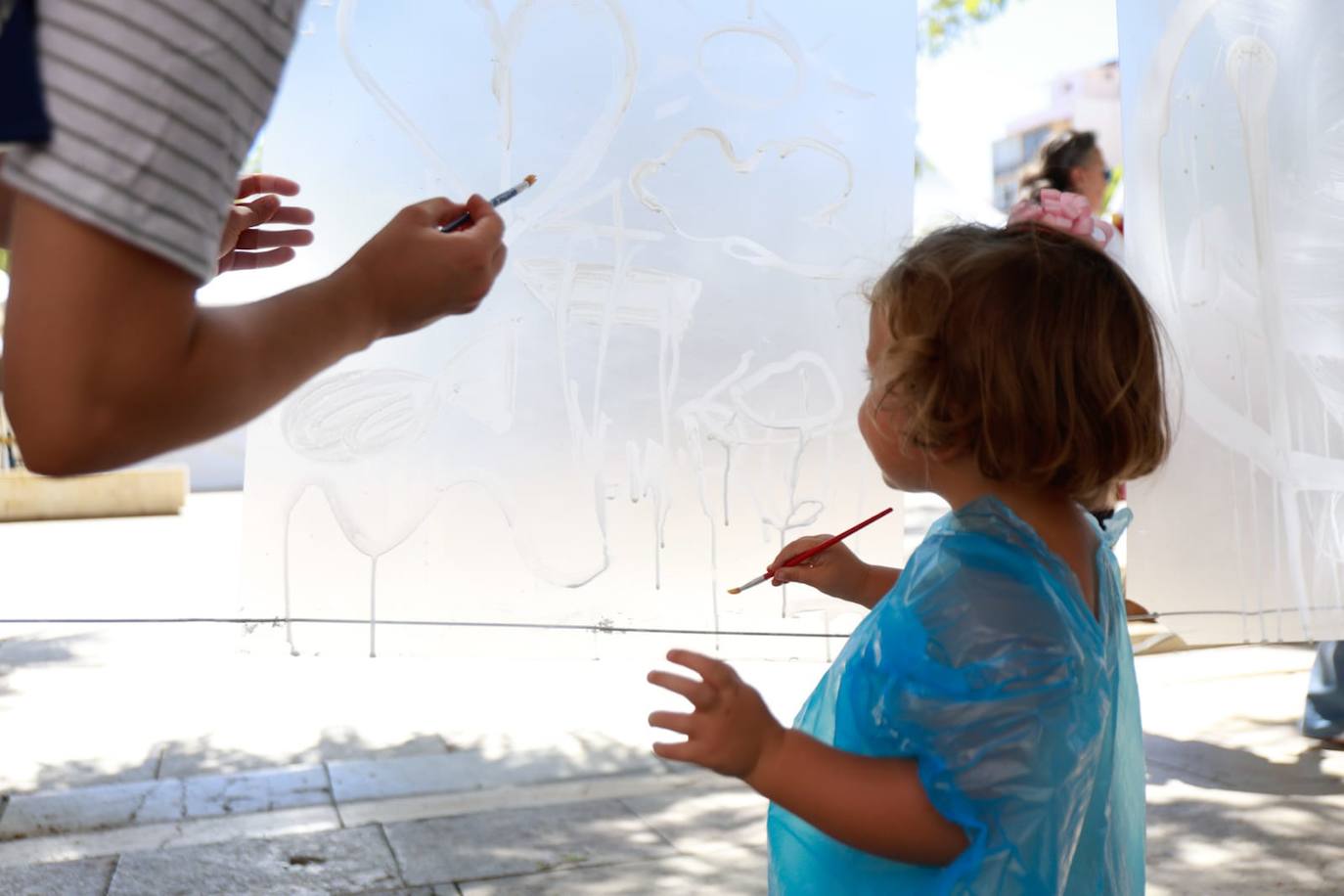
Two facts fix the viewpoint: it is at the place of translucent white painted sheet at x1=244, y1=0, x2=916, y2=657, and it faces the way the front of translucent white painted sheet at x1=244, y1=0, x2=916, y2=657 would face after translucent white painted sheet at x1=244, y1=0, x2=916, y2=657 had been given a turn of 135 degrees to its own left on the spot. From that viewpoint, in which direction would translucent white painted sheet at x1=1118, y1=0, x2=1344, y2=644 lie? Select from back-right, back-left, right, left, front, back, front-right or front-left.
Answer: front-right

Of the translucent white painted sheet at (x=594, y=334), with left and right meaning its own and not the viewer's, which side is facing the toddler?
front

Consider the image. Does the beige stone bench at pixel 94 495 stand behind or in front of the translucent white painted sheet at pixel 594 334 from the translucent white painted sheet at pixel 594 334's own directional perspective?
behind

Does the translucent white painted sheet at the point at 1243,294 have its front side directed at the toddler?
yes

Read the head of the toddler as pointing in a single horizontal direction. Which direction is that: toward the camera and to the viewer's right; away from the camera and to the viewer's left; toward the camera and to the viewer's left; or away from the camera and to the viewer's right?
away from the camera and to the viewer's left

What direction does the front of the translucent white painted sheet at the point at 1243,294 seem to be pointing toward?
toward the camera

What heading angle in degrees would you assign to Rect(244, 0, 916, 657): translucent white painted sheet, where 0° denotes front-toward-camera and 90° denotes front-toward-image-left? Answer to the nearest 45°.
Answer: approximately 0°

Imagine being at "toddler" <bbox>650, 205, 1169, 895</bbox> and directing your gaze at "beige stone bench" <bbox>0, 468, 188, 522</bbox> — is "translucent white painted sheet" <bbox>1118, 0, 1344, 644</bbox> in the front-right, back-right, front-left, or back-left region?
front-right

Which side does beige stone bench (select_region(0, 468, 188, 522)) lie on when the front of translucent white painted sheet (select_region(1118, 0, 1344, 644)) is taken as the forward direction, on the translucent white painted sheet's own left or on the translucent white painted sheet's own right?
on the translucent white painted sheet's own right
